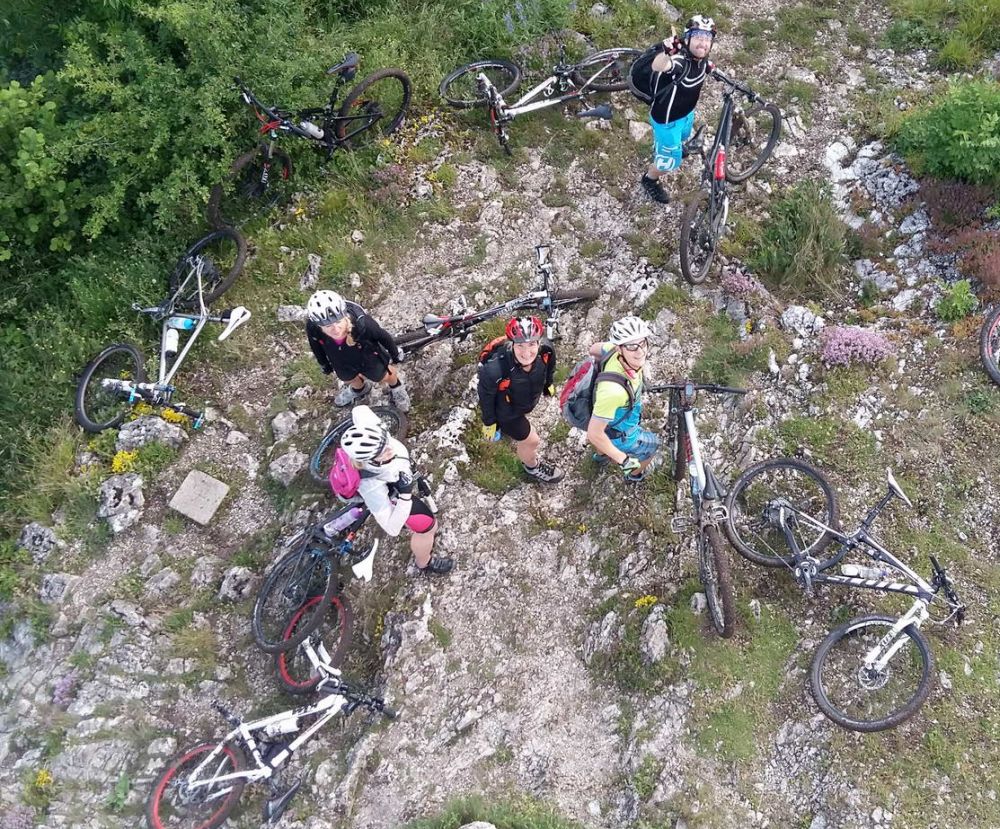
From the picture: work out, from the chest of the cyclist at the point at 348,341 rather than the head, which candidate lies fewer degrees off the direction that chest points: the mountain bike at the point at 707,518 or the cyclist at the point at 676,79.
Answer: the mountain bike

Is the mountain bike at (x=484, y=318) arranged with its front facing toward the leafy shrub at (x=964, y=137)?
yes

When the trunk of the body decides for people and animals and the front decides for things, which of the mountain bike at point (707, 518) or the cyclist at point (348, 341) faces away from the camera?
the mountain bike

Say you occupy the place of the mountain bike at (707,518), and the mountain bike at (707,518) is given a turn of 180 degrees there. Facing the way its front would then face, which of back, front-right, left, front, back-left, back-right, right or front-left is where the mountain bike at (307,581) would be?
right

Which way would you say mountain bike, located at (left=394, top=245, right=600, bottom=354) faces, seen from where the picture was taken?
facing to the right of the viewer

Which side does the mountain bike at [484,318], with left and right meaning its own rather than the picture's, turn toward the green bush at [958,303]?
front

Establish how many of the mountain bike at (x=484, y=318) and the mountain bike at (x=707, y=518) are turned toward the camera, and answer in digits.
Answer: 0

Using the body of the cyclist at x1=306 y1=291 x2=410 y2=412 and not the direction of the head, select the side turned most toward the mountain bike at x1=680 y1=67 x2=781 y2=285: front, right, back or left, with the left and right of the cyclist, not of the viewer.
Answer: left

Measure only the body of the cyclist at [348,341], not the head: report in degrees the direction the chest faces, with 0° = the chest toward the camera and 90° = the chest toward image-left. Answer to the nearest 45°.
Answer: approximately 0°

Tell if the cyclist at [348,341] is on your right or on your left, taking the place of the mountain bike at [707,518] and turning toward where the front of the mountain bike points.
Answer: on your left

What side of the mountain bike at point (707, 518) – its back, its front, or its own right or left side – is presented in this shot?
back

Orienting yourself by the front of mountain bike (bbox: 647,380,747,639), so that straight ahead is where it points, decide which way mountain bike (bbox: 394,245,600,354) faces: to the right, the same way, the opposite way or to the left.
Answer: to the right

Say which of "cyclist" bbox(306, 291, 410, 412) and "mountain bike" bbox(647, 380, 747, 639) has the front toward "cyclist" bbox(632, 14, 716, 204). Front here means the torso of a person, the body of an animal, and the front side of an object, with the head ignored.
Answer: the mountain bike

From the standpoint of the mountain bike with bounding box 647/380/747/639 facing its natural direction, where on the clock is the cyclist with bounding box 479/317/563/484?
The cyclist is roughly at 10 o'clock from the mountain bike.

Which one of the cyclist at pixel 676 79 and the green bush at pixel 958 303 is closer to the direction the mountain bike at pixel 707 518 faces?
the cyclist
